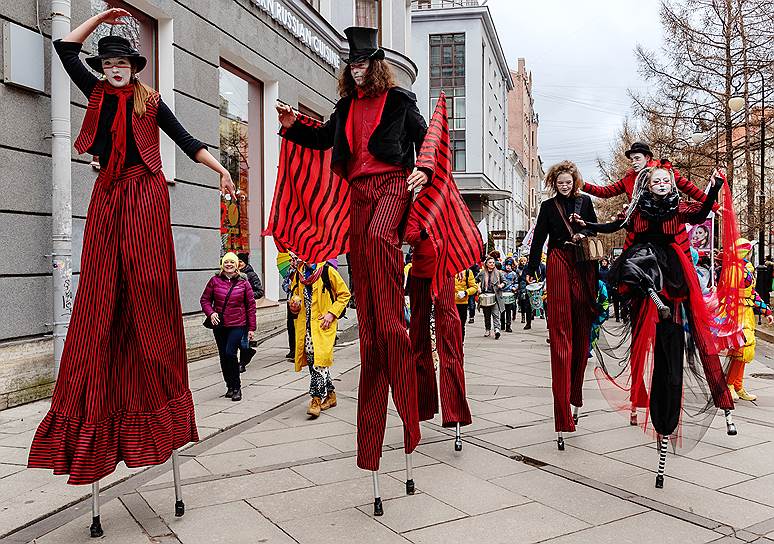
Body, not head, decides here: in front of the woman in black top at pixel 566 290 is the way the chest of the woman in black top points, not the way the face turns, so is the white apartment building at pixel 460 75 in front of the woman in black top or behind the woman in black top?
behind

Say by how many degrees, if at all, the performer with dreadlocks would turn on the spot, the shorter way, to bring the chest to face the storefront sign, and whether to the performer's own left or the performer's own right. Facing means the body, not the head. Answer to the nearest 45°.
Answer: approximately 135° to the performer's own right

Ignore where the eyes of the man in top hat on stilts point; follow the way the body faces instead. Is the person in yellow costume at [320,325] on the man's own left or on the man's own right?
on the man's own right

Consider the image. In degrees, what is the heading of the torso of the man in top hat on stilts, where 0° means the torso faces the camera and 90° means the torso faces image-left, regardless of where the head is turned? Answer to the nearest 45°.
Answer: approximately 45°

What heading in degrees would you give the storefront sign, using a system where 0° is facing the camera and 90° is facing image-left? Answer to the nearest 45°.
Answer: approximately 315°

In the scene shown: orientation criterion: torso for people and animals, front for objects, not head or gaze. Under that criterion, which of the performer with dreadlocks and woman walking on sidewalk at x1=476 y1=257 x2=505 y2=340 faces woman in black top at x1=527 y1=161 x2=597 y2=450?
the woman walking on sidewalk

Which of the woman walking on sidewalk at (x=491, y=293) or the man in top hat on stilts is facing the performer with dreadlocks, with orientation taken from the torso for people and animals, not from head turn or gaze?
the woman walking on sidewalk

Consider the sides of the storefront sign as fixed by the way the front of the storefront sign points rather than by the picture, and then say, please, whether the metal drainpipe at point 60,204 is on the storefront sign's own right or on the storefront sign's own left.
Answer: on the storefront sign's own right
